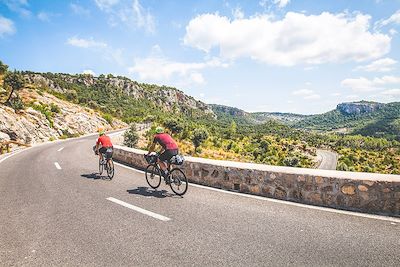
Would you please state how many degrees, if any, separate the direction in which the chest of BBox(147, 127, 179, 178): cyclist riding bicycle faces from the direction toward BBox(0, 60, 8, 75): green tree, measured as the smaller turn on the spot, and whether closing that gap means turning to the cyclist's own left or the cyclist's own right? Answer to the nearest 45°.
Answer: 0° — they already face it

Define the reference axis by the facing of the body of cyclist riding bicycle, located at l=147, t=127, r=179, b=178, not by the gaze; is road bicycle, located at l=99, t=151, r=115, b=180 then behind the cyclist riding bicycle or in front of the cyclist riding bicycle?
in front

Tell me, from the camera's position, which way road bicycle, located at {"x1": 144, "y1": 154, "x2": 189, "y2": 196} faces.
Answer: facing away from the viewer and to the left of the viewer

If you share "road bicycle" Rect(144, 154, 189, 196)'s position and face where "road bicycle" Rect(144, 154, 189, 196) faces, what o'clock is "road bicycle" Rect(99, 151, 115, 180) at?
"road bicycle" Rect(99, 151, 115, 180) is roughly at 12 o'clock from "road bicycle" Rect(144, 154, 189, 196).

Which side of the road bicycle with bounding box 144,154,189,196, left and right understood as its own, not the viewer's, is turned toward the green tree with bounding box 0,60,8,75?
front

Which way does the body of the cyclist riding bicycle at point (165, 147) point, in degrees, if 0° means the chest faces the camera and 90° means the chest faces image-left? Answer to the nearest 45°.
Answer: approximately 135°
